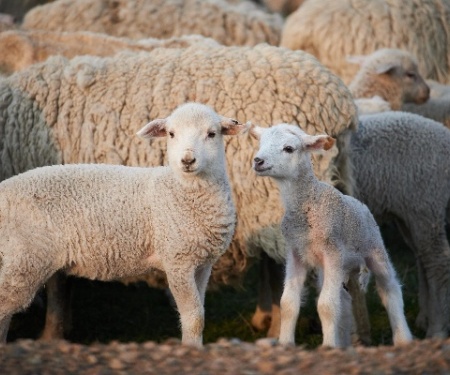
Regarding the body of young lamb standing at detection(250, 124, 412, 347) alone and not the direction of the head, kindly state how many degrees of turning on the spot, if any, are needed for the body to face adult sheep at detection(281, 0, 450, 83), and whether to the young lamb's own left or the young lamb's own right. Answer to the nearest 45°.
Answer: approximately 135° to the young lamb's own right

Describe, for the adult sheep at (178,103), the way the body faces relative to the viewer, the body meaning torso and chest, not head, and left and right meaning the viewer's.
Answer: facing to the left of the viewer

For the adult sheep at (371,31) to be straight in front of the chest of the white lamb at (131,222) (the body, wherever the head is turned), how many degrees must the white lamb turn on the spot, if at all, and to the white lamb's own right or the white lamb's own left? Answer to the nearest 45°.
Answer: approximately 45° to the white lamb's own left

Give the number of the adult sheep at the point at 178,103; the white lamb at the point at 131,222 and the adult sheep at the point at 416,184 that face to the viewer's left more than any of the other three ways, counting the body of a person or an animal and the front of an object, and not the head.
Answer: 2

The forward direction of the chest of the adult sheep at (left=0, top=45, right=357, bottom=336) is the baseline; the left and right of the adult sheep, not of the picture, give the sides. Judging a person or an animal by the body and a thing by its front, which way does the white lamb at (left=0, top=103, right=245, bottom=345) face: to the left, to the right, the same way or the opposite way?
the opposite way

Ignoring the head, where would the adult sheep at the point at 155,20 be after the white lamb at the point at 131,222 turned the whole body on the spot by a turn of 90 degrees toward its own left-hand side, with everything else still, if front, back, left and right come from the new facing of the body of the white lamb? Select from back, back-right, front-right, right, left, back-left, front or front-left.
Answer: front

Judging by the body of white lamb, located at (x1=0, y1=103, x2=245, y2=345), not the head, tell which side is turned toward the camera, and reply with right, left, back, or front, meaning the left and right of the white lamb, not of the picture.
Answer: right

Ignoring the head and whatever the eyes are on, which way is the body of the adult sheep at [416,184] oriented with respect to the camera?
to the viewer's left
